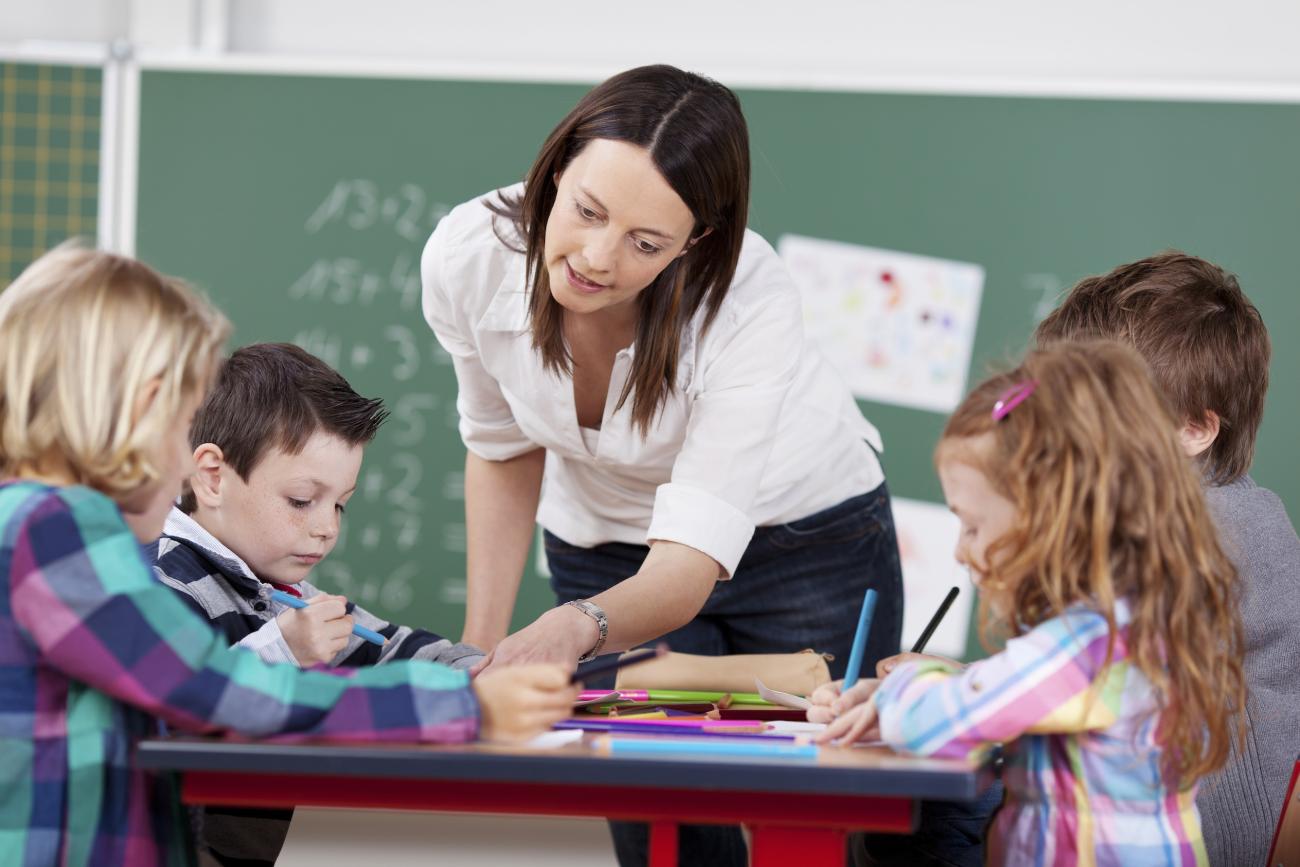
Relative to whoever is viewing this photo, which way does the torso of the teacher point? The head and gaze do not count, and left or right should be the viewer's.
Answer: facing the viewer and to the left of the viewer

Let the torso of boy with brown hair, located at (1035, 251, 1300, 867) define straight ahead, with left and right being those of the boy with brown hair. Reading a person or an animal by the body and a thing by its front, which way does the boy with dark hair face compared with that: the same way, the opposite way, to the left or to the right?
the opposite way

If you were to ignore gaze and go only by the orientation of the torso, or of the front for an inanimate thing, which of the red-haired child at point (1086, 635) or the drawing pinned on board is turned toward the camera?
the drawing pinned on board

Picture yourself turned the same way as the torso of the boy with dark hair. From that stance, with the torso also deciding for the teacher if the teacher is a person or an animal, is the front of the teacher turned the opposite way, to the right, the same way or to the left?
to the right

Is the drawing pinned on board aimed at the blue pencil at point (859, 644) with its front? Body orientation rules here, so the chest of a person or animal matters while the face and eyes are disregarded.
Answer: yes

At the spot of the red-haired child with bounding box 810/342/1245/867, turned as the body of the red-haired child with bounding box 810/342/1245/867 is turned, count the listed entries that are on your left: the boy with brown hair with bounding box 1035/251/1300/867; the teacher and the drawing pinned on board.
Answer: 0

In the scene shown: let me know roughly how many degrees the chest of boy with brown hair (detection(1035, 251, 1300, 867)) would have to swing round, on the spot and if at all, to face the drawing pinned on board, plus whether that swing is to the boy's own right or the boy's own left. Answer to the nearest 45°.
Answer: approximately 45° to the boy's own right

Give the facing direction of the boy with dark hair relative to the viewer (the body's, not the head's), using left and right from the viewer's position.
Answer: facing the viewer and to the right of the viewer

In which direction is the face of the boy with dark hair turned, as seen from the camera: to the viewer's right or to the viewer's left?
to the viewer's right

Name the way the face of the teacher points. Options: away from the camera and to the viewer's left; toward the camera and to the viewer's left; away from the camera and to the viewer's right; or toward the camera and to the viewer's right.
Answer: toward the camera and to the viewer's left

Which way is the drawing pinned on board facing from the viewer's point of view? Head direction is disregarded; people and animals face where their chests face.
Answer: toward the camera

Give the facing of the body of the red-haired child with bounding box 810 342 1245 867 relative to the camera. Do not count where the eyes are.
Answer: to the viewer's left

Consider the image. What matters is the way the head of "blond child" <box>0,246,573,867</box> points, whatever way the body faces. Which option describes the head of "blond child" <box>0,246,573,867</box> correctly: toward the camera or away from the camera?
away from the camera

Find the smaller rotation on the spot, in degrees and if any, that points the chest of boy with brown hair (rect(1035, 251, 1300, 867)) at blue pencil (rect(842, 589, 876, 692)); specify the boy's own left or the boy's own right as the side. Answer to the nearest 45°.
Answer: approximately 45° to the boy's own left

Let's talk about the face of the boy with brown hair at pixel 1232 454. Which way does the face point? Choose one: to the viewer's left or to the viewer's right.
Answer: to the viewer's left
